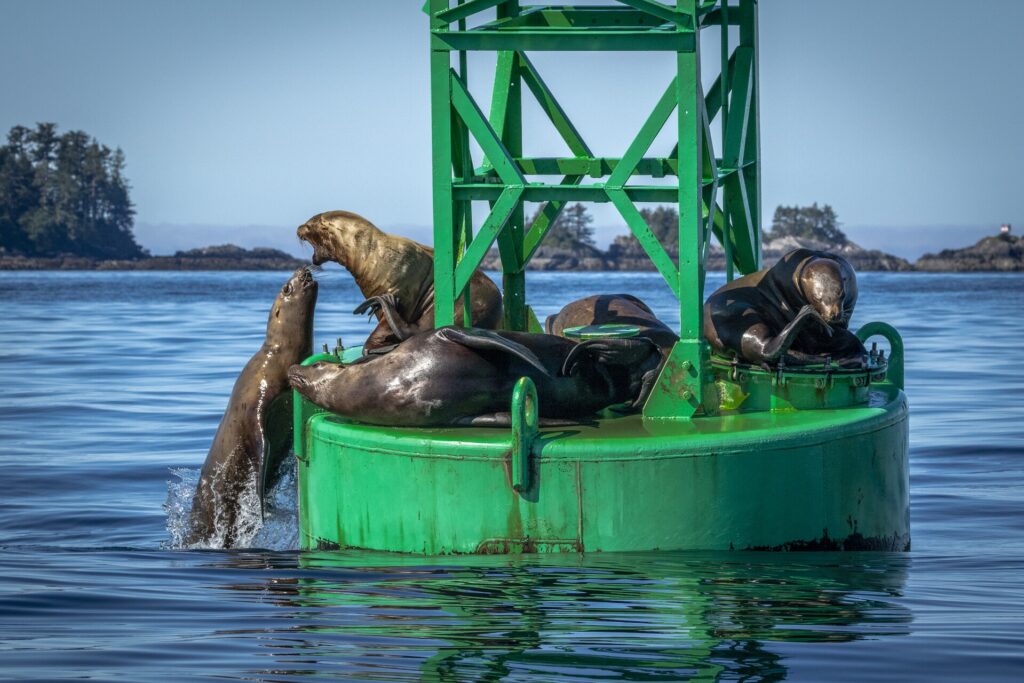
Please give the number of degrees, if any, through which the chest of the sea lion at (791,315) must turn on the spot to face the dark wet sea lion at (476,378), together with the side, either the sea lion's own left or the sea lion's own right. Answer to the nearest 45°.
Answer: approximately 90° to the sea lion's own right

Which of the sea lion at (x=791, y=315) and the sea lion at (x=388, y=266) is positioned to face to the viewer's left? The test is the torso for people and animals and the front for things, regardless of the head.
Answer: the sea lion at (x=388, y=266)

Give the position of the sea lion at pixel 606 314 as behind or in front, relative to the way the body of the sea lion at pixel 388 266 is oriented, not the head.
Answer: behind

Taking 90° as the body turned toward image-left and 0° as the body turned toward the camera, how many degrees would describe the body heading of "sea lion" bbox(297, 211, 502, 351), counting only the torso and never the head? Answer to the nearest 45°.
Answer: approximately 90°

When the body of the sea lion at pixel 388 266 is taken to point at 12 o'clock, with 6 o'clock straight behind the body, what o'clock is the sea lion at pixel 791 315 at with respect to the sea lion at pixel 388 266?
the sea lion at pixel 791 315 is roughly at 7 o'clock from the sea lion at pixel 388 266.

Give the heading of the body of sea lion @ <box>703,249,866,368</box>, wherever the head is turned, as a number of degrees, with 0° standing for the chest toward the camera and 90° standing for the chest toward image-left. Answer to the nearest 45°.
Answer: approximately 315°

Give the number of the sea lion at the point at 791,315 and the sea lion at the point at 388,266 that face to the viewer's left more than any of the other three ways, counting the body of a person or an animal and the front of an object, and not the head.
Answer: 1
